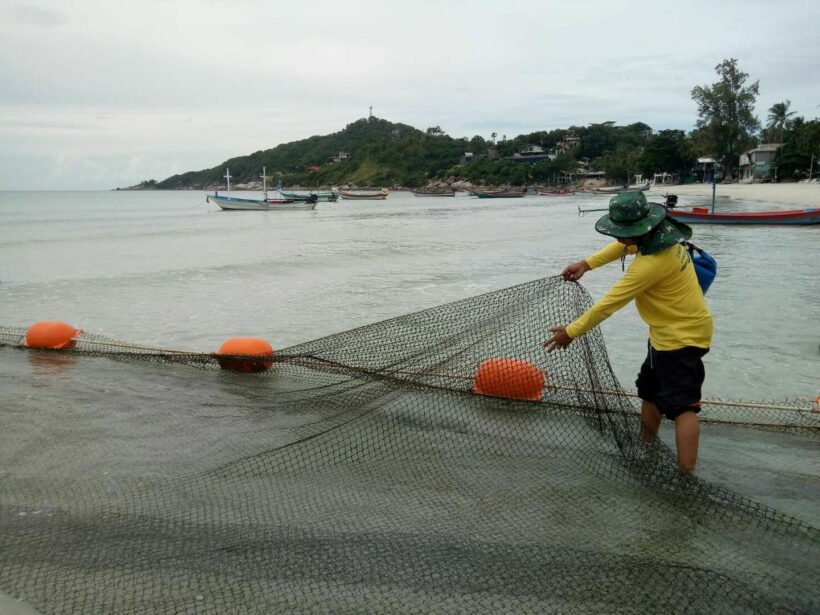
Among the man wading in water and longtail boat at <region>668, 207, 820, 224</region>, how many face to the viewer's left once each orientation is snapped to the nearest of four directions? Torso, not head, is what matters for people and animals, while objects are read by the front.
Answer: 1

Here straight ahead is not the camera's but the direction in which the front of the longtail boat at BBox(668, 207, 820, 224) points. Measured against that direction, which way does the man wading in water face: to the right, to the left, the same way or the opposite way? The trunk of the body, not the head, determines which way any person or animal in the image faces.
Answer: the opposite way

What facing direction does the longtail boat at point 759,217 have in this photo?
to the viewer's right

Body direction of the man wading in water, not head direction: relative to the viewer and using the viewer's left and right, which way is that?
facing to the left of the viewer

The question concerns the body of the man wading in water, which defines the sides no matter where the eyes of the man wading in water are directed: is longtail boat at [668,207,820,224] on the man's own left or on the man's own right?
on the man's own right

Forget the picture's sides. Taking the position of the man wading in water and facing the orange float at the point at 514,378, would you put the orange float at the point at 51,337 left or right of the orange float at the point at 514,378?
left

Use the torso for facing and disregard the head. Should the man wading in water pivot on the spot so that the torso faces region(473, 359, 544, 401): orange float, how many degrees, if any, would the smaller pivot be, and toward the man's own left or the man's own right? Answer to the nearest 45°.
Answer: approximately 45° to the man's own right

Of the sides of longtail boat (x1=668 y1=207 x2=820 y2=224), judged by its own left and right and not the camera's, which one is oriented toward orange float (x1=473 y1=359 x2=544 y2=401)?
right

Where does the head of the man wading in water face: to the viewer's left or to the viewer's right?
to the viewer's left

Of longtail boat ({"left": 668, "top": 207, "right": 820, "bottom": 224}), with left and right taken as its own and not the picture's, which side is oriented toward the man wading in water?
right

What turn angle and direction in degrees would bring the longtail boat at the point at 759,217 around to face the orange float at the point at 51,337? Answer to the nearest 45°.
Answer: approximately 90° to its right

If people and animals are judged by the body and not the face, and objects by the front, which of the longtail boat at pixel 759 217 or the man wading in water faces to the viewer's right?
the longtail boat
